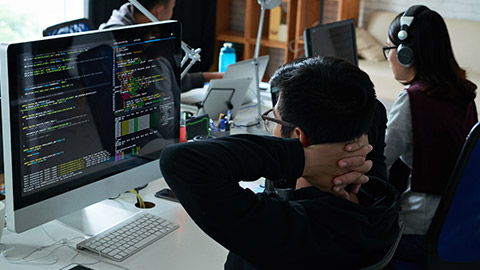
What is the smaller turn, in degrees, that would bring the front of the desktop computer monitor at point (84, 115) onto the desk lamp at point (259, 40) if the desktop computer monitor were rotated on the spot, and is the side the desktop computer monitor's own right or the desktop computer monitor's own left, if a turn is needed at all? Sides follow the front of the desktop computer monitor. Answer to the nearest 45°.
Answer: approximately 90° to the desktop computer monitor's own left

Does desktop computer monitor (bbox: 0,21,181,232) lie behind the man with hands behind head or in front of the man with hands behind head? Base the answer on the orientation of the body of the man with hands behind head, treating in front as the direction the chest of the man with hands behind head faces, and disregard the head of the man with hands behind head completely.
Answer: in front

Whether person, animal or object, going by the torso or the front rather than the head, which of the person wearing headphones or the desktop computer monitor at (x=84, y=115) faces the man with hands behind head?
the desktop computer monitor

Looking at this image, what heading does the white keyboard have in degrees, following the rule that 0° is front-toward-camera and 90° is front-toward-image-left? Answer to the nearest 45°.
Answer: approximately 315°

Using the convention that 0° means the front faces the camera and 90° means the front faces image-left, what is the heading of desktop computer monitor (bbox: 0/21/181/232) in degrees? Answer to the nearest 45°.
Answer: approximately 315°

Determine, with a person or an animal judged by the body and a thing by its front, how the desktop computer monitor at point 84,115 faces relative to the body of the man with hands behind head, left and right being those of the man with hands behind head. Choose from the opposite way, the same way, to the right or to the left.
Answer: the opposite way

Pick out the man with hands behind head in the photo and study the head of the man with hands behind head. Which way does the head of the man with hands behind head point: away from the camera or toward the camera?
away from the camera

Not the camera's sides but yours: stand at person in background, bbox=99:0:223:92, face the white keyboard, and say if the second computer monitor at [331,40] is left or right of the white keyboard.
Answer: left

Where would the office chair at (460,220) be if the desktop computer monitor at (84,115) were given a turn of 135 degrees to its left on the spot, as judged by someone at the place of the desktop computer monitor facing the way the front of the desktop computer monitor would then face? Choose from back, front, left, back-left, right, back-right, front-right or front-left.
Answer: right

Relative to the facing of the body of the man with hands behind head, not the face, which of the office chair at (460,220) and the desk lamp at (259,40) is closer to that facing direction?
the desk lamp

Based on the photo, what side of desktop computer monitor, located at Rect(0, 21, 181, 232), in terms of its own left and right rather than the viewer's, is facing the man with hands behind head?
front

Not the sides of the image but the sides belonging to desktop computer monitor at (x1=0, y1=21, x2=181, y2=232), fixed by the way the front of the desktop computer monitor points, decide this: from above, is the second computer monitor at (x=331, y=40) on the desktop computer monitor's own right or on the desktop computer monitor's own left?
on the desktop computer monitor's own left

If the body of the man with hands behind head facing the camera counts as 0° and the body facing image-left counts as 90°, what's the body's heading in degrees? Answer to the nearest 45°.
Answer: approximately 135°

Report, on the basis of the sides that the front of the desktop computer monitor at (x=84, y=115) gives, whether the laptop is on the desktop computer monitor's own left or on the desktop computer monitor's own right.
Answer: on the desktop computer monitor's own left

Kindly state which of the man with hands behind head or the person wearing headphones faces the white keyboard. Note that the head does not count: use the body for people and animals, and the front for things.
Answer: the man with hands behind head
